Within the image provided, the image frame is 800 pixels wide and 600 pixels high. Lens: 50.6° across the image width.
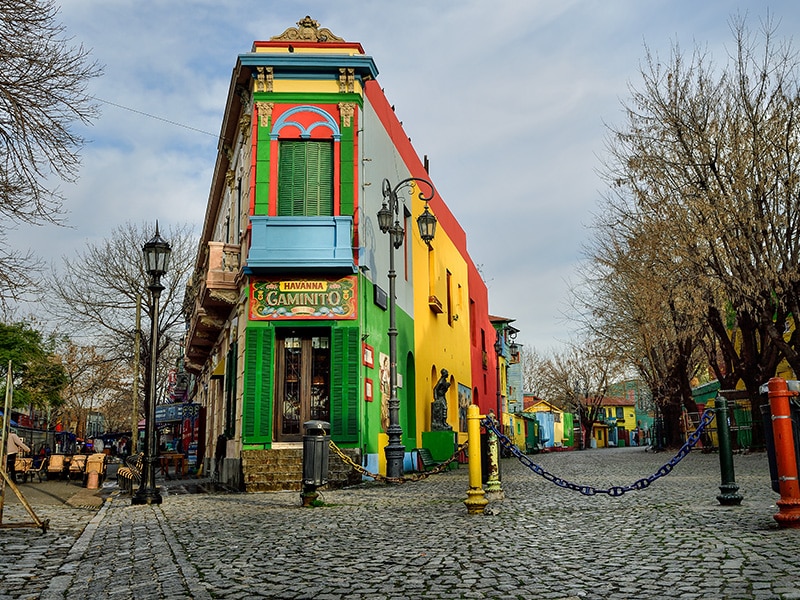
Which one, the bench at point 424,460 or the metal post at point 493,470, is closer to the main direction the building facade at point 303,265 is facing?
the metal post

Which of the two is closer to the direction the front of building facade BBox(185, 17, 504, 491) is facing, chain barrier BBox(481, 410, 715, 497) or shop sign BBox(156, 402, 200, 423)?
the chain barrier

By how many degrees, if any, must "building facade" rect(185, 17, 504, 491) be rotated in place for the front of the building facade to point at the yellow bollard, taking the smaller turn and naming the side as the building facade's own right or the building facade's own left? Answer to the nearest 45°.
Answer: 0° — it already faces it

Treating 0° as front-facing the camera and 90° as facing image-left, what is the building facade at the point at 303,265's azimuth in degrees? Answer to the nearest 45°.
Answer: approximately 0°

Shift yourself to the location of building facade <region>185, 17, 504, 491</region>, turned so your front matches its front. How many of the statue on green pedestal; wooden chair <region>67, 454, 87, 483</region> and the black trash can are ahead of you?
1

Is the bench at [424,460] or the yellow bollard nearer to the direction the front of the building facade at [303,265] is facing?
the yellow bollard

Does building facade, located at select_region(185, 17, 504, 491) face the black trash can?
yes

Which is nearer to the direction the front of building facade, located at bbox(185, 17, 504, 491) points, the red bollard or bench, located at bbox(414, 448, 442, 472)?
the red bollard

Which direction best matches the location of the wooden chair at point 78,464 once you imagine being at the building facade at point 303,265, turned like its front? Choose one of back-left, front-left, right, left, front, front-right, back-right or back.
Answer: back-right
